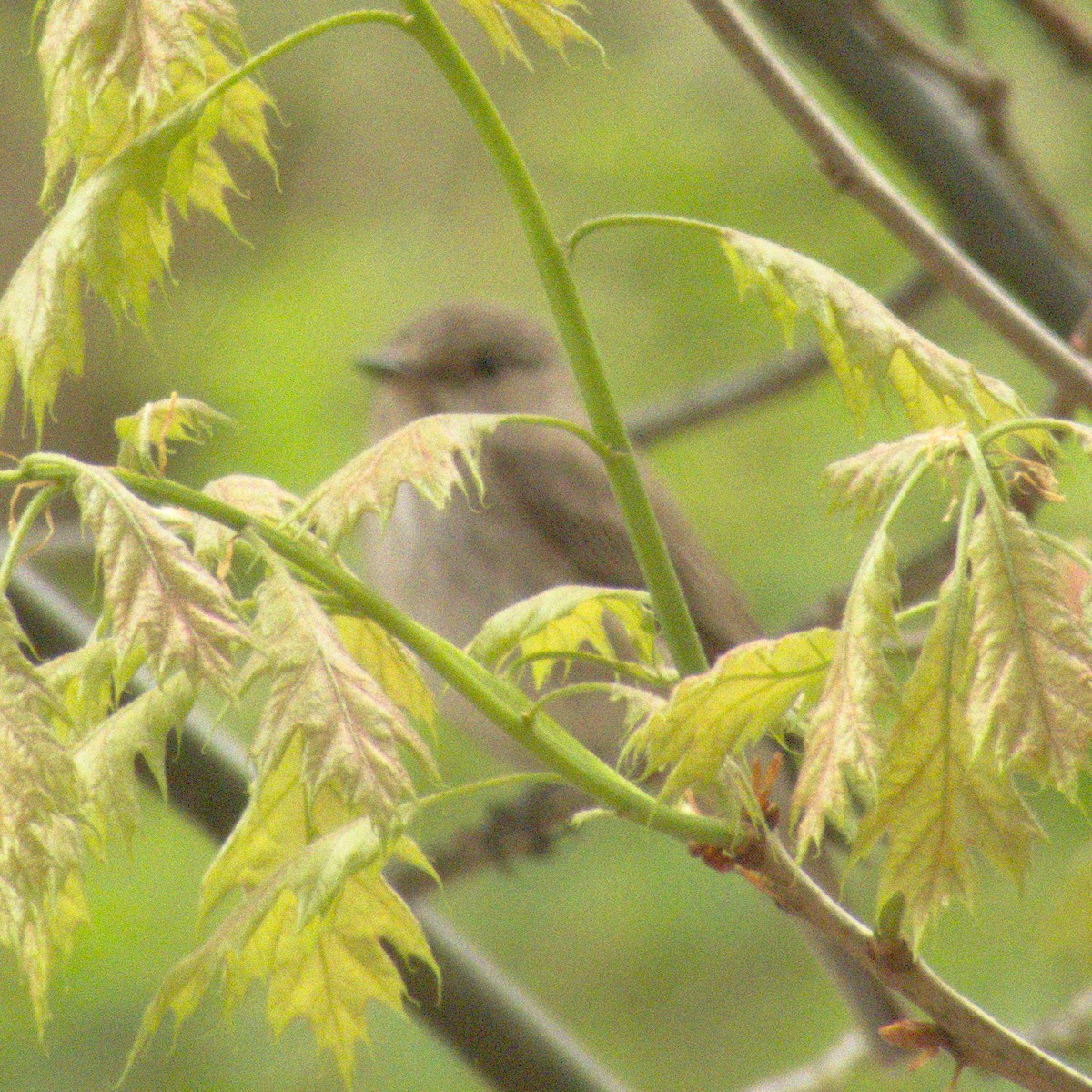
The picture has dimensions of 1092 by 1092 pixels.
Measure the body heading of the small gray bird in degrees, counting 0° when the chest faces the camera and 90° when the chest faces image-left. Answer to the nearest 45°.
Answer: approximately 90°
